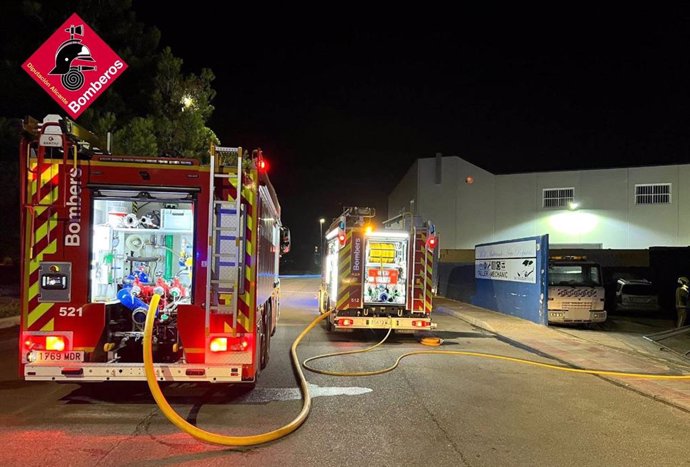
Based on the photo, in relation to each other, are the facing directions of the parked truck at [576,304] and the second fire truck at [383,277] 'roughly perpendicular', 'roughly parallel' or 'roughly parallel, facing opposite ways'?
roughly parallel, facing opposite ways

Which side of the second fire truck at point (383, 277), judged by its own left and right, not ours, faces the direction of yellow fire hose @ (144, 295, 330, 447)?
back

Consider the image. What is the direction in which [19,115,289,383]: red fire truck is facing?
away from the camera

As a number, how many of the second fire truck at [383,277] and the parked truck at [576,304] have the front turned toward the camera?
1

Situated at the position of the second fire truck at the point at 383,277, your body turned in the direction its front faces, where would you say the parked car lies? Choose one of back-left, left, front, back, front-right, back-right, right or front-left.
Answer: front-right

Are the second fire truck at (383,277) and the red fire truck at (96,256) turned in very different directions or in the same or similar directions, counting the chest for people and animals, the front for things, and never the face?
same or similar directions

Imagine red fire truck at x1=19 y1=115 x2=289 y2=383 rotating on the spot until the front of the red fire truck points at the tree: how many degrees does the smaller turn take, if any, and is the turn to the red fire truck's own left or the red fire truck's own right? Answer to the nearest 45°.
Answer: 0° — it already faces it

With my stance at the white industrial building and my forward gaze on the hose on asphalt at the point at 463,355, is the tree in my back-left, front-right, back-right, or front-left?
front-right

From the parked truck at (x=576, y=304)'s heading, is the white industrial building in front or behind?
behind

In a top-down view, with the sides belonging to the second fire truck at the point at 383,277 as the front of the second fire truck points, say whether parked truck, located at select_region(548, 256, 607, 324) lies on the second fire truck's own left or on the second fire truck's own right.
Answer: on the second fire truck's own right

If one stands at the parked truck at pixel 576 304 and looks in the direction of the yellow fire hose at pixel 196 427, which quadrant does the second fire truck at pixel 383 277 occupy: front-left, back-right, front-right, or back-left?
front-right

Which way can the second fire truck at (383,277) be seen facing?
away from the camera

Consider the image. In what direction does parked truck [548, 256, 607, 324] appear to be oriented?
toward the camera

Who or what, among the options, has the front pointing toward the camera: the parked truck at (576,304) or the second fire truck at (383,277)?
the parked truck

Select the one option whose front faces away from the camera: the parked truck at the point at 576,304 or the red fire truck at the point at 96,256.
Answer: the red fire truck

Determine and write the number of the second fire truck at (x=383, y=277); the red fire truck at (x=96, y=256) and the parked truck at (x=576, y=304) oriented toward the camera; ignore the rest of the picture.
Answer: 1
